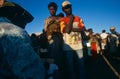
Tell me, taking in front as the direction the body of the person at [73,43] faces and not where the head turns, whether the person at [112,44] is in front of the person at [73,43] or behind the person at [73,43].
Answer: behind

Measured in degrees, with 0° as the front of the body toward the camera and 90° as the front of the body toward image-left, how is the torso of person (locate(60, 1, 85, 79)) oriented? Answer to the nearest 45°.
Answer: approximately 0°

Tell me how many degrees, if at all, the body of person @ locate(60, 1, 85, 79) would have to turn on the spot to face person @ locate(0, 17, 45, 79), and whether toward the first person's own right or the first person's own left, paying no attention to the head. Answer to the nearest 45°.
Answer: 0° — they already face them
